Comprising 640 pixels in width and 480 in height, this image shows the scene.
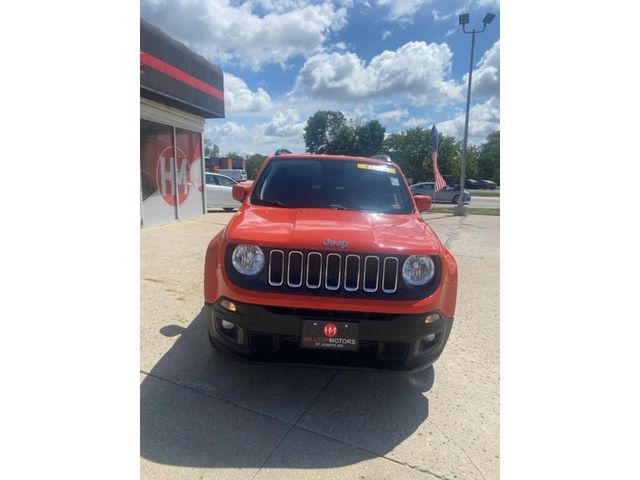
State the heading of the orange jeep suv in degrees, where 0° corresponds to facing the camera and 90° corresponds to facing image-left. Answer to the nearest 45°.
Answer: approximately 0°

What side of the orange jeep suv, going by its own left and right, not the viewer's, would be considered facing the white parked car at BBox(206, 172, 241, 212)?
back
